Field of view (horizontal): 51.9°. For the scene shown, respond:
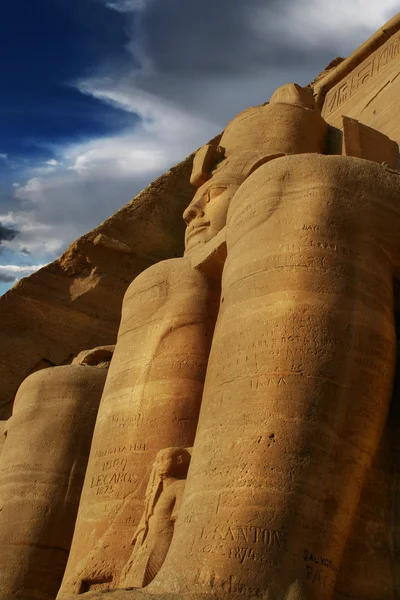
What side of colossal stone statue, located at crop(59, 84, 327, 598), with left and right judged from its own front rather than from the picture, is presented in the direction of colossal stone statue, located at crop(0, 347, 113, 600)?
right

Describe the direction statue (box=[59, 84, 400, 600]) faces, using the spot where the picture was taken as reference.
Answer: facing the viewer and to the left of the viewer

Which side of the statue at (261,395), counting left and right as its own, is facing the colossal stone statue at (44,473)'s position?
right
